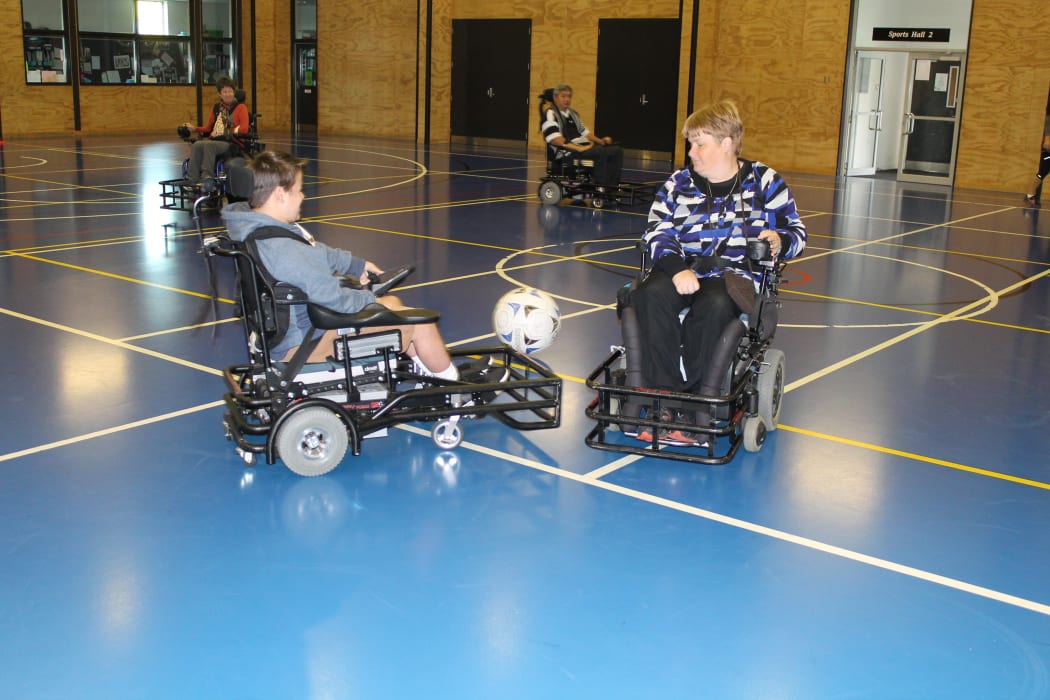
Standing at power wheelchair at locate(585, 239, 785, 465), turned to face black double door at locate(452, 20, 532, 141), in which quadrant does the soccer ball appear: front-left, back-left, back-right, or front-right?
front-left

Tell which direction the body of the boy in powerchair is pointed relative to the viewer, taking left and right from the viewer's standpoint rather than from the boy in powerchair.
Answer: facing to the right of the viewer

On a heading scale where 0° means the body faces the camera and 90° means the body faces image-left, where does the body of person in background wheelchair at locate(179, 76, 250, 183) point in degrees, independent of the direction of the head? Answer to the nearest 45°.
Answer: approximately 45°

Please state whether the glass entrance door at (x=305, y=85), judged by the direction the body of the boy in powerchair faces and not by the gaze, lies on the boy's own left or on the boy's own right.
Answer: on the boy's own left

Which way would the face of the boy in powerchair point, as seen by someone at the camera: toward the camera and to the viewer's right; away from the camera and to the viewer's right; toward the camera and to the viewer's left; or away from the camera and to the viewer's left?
away from the camera and to the viewer's right

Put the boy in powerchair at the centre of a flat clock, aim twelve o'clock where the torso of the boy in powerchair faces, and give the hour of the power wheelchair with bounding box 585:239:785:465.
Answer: The power wheelchair is roughly at 12 o'clock from the boy in powerchair.

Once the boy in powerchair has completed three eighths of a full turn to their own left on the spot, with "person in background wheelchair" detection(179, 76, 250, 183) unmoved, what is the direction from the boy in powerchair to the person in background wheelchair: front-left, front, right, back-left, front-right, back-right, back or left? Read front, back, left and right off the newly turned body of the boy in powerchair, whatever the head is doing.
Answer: front-right

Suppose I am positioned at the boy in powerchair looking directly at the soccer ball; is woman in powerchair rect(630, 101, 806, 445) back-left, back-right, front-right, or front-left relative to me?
front-right

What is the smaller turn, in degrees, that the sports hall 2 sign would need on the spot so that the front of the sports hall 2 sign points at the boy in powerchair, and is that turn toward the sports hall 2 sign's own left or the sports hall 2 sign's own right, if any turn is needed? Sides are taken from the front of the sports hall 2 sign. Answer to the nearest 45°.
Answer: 0° — it already faces them

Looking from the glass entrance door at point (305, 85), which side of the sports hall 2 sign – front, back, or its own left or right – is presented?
right

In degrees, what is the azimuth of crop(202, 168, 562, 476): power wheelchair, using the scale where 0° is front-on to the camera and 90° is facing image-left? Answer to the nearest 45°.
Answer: approximately 270°

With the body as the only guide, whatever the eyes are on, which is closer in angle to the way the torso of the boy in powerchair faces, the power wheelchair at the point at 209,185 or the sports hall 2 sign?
the sports hall 2 sign

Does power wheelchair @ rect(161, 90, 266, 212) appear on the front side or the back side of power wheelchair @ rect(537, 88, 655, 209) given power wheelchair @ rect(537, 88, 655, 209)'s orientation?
on the back side

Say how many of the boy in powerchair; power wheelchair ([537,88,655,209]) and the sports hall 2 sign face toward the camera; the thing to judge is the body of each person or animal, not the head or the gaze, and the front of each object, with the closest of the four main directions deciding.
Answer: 1

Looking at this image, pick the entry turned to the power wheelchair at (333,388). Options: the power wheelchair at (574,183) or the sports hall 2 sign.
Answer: the sports hall 2 sign

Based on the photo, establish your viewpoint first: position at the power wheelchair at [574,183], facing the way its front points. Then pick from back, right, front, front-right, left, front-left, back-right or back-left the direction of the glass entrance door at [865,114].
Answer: front-left

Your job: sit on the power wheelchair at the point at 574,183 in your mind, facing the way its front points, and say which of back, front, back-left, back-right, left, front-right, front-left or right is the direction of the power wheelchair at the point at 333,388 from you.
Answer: right

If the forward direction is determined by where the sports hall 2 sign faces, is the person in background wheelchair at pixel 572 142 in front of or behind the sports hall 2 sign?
in front

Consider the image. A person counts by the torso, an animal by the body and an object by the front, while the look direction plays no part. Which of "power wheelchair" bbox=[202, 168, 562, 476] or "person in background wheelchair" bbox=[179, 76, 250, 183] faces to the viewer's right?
the power wheelchair
